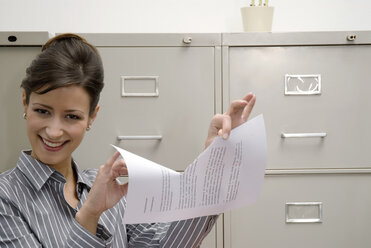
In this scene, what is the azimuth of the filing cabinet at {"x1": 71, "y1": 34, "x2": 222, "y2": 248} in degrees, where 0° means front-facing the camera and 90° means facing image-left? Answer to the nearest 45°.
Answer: approximately 0°

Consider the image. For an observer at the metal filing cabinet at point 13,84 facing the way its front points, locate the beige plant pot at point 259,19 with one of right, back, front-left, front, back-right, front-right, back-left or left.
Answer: left

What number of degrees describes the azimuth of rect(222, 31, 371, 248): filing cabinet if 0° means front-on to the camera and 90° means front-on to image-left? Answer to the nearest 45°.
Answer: approximately 0°

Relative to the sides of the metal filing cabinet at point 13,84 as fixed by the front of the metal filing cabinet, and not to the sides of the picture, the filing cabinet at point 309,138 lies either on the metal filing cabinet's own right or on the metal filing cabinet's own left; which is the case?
on the metal filing cabinet's own left

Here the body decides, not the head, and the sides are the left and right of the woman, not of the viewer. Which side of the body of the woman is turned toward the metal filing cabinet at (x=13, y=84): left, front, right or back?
back

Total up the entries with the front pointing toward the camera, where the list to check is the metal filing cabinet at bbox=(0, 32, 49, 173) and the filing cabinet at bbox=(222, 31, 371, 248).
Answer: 2

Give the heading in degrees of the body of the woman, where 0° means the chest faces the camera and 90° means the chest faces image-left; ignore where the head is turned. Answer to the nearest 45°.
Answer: approximately 315°

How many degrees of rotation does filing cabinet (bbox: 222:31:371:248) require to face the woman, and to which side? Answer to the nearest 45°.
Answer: approximately 45° to its right

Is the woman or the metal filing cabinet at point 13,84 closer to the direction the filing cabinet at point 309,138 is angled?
the woman

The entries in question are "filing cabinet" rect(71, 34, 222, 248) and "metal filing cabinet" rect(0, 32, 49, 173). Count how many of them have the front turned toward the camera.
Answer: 2
